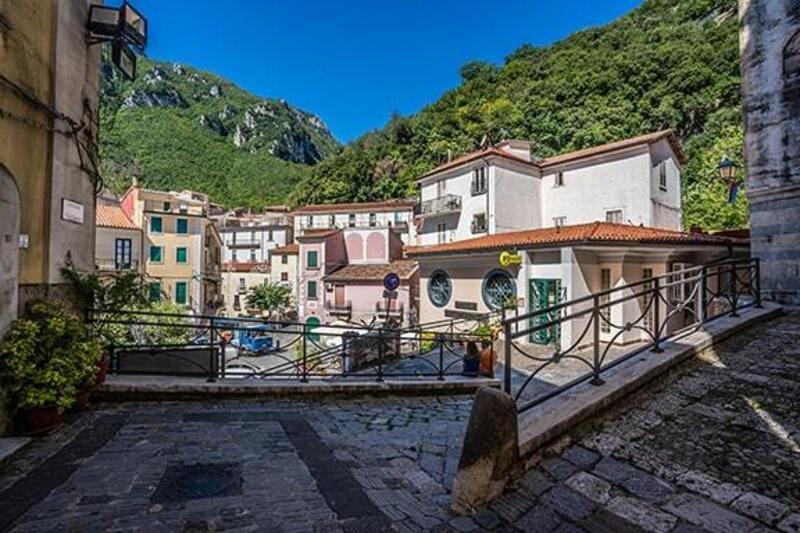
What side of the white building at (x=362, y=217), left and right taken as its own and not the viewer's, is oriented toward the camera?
front

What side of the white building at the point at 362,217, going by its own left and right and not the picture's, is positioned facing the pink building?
front

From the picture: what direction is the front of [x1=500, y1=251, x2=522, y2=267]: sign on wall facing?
toward the camera

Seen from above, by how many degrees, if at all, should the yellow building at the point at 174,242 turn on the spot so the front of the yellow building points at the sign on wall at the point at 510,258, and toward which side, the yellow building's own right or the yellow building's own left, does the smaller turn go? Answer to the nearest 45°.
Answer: approximately 45° to the yellow building's own left

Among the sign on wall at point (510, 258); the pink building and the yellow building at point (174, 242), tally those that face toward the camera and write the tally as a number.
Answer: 3

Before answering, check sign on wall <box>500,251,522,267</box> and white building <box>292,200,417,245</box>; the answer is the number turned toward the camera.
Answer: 2

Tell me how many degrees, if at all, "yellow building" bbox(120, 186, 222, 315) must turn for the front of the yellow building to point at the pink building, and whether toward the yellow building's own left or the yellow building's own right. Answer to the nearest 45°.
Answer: approximately 90° to the yellow building's own left

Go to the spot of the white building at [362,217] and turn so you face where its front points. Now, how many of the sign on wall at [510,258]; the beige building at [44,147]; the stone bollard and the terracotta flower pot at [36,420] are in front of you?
4

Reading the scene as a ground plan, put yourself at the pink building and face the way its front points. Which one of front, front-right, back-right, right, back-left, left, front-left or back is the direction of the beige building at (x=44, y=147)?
front

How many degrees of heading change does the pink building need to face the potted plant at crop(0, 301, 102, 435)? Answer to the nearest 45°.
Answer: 0° — it already faces it

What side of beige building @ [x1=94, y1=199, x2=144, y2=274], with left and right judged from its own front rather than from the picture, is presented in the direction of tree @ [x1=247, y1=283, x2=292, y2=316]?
left

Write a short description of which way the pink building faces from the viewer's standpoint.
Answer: facing the viewer

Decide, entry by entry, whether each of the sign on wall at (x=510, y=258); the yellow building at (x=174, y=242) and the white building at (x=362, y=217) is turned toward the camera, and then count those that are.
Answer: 3

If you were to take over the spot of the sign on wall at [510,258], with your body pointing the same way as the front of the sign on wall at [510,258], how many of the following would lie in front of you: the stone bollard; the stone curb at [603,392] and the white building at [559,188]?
2

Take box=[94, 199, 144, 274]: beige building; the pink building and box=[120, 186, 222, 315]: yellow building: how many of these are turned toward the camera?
3

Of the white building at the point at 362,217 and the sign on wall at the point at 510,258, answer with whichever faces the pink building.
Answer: the white building

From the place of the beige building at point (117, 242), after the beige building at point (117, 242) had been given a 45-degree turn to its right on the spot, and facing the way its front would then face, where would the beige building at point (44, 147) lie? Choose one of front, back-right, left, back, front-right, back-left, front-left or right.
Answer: front-left

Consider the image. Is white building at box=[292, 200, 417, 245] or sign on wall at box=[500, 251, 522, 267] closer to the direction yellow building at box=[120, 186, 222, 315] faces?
the sign on wall
